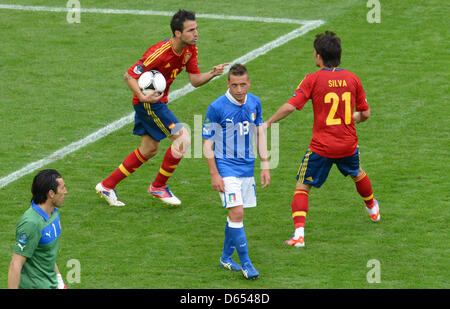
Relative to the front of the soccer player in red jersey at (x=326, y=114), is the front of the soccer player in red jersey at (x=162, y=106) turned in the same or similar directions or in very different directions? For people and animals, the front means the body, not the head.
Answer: very different directions

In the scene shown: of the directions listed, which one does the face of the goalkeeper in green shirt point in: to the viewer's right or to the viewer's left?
to the viewer's right

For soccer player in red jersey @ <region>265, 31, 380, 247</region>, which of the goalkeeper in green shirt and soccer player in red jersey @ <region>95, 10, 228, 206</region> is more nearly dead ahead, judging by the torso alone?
the soccer player in red jersey

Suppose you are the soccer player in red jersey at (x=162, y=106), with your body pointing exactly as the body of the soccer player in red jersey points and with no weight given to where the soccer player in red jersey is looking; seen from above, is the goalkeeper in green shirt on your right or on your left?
on your right

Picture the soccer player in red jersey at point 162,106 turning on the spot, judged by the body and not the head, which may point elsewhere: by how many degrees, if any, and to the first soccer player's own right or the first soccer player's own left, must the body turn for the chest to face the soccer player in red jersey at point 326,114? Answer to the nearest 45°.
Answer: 0° — they already face them

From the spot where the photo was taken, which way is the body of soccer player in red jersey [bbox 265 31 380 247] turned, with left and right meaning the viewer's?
facing away from the viewer and to the left of the viewer

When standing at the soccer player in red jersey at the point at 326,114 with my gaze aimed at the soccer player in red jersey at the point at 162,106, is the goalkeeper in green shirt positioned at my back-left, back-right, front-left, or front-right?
front-left

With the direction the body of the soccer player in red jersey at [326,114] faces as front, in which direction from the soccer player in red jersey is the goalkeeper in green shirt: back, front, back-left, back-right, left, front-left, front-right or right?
left

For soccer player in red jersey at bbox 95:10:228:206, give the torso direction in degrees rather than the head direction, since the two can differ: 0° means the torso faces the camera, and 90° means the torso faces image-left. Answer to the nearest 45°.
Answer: approximately 315°

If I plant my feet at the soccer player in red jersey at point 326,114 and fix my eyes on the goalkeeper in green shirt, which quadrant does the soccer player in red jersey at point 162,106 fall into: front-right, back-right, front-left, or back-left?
front-right
